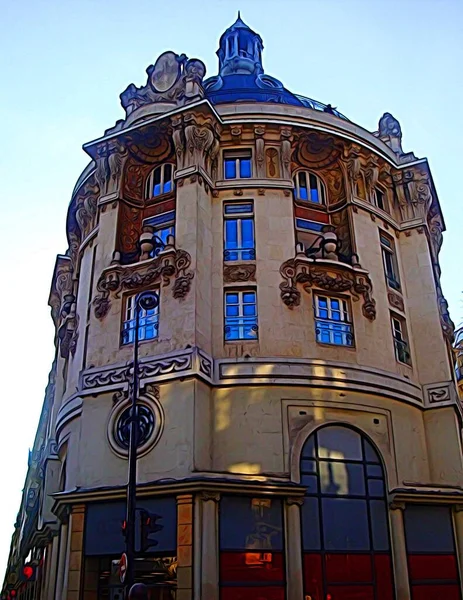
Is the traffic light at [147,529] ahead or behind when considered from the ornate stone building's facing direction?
ahead

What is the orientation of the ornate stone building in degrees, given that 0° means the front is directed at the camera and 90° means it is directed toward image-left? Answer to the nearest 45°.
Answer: approximately 0°
